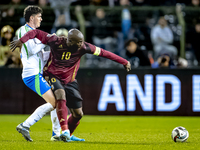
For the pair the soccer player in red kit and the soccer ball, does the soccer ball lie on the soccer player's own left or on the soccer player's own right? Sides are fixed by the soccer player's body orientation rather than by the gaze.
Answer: on the soccer player's own left

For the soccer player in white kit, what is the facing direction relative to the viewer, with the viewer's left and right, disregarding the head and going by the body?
facing to the right of the viewer

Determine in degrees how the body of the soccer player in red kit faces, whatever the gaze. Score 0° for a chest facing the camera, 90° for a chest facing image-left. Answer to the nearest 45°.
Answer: approximately 0°

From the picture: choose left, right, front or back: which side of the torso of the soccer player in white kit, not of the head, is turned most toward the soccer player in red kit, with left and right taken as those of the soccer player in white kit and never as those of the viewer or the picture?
front

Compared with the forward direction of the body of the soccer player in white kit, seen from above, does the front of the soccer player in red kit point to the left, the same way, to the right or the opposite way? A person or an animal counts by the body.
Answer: to the right

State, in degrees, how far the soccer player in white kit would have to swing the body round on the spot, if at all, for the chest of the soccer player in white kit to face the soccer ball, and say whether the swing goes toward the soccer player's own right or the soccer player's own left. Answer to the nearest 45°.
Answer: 0° — they already face it

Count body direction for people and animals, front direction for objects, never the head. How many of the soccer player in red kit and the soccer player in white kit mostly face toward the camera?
1

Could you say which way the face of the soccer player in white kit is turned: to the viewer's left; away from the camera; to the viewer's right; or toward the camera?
to the viewer's right
